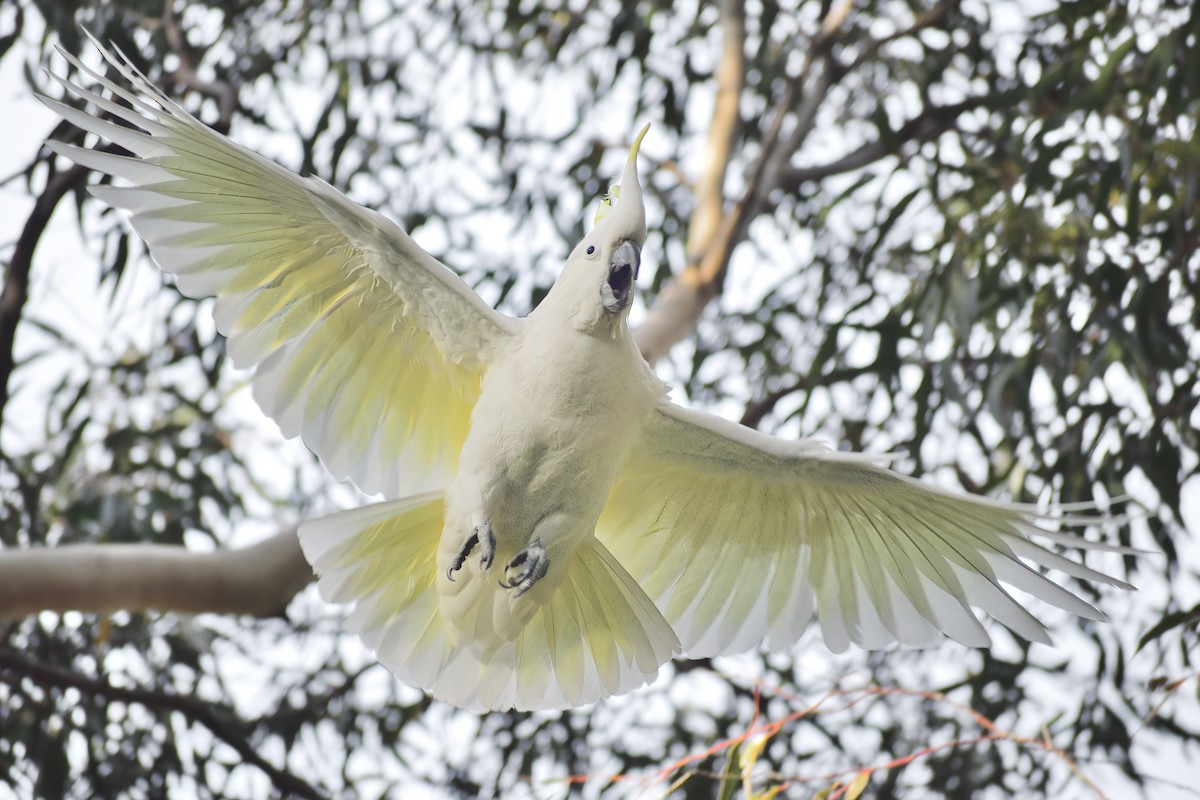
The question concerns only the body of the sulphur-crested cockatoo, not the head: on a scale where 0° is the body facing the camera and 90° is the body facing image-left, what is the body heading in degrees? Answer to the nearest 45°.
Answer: approximately 315°
